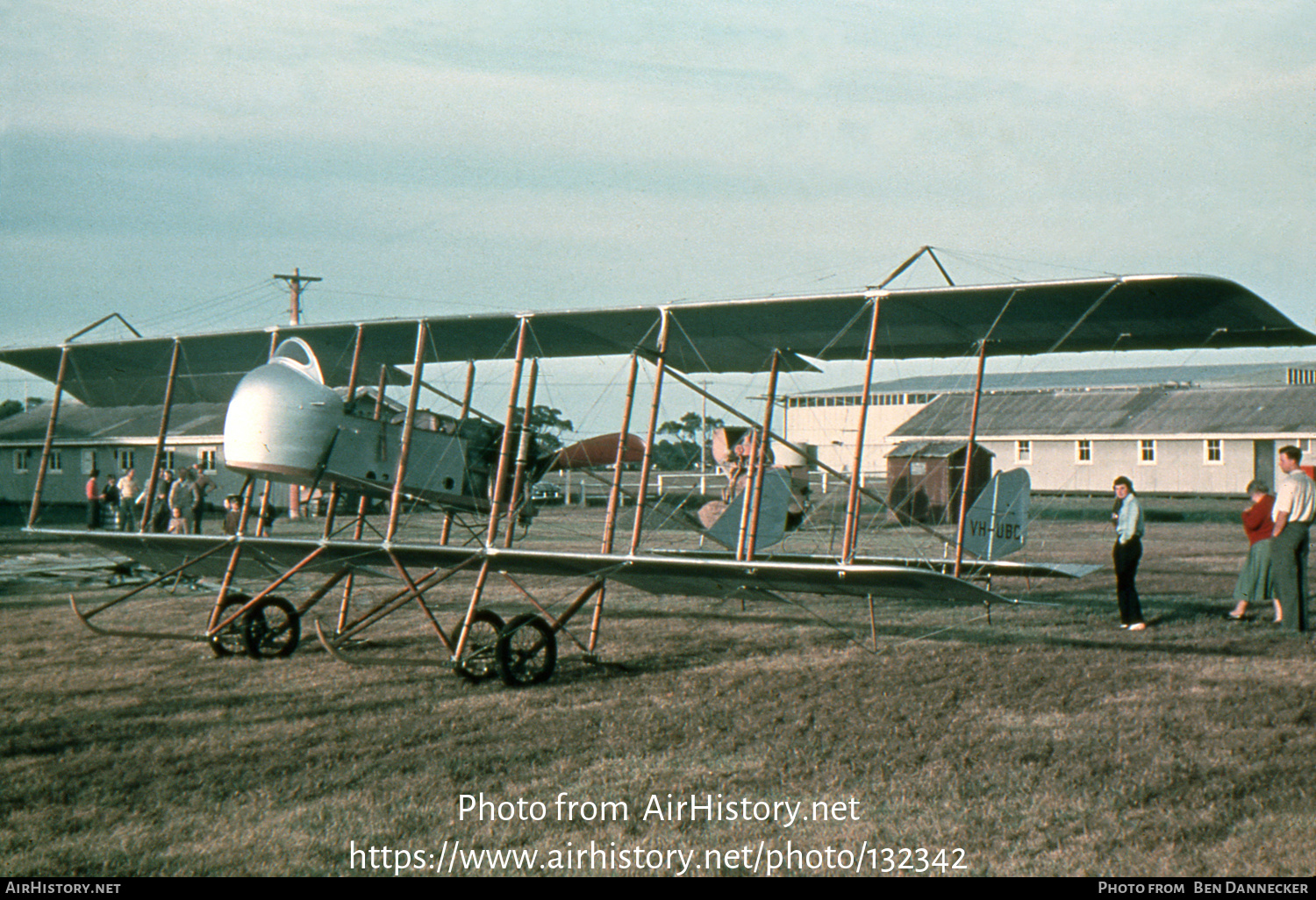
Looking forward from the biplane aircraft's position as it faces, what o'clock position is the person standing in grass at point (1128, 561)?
The person standing in grass is roughly at 7 o'clock from the biplane aircraft.

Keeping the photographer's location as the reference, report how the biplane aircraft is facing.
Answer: facing the viewer and to the left of the viewer

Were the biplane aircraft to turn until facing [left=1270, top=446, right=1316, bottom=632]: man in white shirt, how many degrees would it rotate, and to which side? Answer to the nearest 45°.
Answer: approximately 135° to its left

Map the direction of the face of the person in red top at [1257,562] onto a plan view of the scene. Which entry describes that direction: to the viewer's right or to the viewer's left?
to the viewer's left

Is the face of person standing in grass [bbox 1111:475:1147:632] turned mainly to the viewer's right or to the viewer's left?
to the viewer's left

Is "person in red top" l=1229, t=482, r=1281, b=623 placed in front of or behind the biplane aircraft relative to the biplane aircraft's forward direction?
behind

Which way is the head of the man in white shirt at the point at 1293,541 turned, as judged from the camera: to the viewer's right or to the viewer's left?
to the viewer's left
